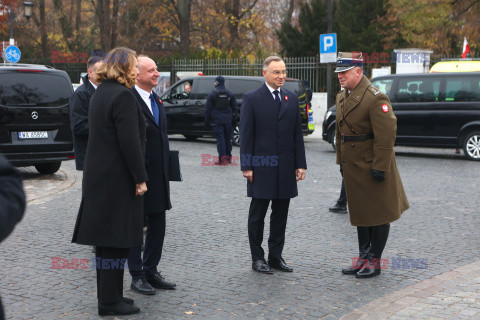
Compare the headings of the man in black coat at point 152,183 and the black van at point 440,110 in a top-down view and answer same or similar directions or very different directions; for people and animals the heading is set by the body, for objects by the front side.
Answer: very different directions

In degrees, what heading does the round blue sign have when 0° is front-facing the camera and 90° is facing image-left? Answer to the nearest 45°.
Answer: approximately 0°

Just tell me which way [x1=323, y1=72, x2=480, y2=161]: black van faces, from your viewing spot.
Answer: facing to the left of the viewer

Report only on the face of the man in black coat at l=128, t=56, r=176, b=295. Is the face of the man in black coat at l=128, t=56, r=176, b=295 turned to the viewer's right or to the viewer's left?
to the viewer's right

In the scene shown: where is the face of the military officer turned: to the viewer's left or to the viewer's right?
to the viewer's left

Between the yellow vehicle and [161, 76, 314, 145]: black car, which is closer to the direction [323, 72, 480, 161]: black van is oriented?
the black car

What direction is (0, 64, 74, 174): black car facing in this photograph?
away from the camera
